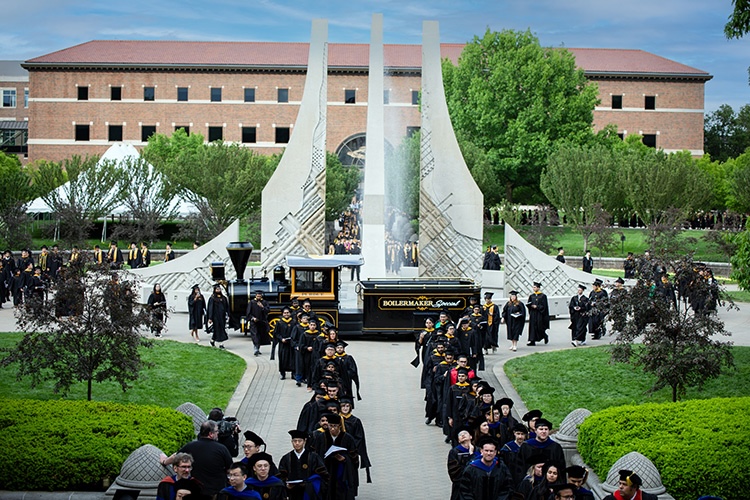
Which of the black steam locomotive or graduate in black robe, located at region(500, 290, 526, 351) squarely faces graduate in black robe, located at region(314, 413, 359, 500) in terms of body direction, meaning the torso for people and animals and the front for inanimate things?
graduate in black robe, located at region(500, 290, 526, 351)

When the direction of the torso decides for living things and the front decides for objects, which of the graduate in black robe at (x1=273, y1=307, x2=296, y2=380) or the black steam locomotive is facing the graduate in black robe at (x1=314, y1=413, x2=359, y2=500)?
the graduate in black robe at (x1=273, y1=307, x2=296, y2=380)

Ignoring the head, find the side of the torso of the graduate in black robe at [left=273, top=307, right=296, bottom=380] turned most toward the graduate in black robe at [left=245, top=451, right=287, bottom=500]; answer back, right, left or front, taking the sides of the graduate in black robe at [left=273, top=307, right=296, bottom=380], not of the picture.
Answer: front

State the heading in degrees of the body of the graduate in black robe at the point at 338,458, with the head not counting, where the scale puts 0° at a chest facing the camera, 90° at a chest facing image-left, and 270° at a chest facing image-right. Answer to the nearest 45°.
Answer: approximately 0°

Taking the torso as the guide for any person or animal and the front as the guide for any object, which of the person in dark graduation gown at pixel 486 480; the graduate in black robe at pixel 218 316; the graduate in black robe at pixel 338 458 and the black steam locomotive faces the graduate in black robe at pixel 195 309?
the black steam locomotive

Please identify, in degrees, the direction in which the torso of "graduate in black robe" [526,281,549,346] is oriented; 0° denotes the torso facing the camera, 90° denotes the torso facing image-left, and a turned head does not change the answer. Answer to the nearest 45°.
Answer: approximately 45°

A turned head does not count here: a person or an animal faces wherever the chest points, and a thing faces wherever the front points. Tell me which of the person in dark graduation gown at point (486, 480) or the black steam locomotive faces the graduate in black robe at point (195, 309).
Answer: the black steam locomotive

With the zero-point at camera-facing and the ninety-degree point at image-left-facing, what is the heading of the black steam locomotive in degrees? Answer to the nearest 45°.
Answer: approximately 90°

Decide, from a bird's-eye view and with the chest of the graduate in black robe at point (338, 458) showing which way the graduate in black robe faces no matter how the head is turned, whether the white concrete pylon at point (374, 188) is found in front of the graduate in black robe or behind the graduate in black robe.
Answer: behind

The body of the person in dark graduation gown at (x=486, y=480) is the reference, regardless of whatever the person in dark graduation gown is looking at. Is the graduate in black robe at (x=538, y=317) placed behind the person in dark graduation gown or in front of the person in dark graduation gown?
behind

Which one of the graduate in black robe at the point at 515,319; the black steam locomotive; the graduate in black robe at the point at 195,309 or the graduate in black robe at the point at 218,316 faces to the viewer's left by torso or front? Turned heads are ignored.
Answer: the black steam locomotive

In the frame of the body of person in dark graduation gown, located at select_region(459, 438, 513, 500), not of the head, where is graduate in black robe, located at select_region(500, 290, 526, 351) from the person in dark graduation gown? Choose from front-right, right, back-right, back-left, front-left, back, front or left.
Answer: back

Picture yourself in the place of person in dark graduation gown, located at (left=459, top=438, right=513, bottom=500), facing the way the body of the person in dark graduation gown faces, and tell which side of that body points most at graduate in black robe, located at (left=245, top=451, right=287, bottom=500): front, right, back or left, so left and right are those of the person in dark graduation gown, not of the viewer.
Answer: right
